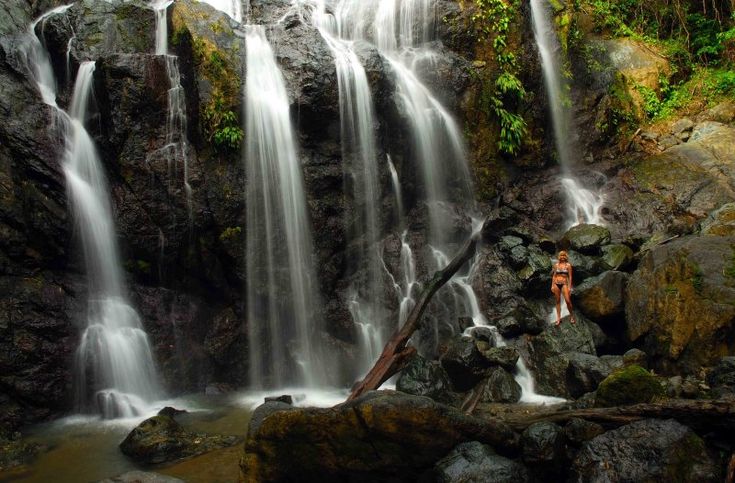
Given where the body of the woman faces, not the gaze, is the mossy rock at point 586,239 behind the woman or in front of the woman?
behind

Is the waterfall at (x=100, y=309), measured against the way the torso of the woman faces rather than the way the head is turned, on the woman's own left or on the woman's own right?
on the woman's own right

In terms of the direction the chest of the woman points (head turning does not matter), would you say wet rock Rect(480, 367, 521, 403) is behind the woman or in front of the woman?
in front

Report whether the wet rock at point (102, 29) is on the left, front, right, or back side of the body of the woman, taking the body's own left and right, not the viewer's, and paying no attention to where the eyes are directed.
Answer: right

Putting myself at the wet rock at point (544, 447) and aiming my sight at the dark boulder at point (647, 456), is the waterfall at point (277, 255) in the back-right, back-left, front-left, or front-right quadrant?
back-left

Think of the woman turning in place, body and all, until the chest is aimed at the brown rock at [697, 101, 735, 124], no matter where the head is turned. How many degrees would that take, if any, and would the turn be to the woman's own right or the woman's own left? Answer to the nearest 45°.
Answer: approximately 135° to the woman's own left

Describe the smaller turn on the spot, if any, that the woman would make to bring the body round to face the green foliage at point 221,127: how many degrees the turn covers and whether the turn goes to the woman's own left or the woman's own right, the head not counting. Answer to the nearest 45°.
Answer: approximately 90° to the woman's own right

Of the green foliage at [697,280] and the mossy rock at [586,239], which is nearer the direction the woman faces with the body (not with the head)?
the green foliage

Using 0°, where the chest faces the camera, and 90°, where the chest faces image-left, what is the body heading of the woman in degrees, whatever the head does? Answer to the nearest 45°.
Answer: approximately 0°

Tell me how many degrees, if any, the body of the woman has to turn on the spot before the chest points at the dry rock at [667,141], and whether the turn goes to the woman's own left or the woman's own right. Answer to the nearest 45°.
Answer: approximately 135° to the woman's own left

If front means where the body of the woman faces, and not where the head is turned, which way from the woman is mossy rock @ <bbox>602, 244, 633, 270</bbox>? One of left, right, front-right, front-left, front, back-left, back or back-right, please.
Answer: back-left

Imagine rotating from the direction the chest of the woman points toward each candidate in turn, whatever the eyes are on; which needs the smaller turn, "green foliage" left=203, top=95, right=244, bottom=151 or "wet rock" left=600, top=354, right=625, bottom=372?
the wet rock

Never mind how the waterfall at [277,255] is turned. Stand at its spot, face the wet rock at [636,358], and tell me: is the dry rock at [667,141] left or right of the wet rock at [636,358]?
left
